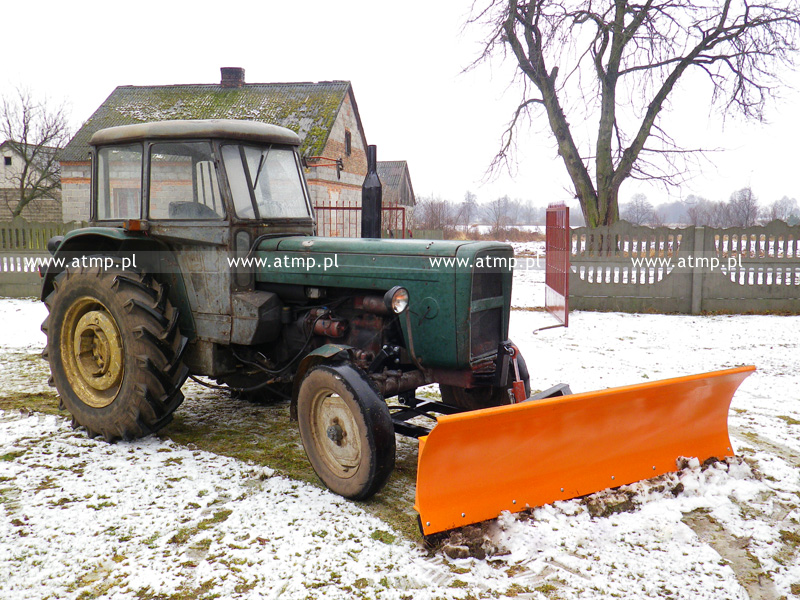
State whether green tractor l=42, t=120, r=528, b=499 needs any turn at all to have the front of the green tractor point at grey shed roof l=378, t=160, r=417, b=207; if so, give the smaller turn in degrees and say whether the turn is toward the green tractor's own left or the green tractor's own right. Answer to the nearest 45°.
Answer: approximately 135° to the green tractor's own left

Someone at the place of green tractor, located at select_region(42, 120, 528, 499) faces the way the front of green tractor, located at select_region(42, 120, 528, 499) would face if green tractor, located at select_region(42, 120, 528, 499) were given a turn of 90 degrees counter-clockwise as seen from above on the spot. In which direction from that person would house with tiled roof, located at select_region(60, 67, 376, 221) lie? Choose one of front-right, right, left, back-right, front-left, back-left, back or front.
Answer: front-left

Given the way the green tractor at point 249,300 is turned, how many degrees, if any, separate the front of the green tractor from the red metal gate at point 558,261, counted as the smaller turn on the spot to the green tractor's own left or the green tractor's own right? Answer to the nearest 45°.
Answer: approximately 90° to the green tractor's own left

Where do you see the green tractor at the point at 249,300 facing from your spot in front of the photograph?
facing the viewer and to the right of the viewer
